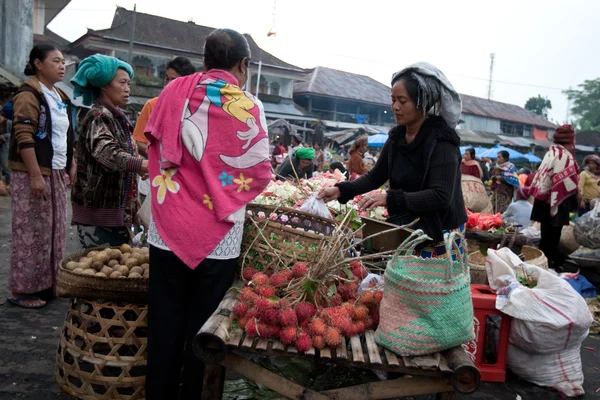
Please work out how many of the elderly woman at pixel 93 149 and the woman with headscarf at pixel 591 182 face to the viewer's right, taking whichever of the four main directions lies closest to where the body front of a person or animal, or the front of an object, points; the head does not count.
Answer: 1

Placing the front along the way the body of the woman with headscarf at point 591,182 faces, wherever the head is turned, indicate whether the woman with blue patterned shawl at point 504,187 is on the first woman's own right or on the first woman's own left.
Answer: on the first woman's own right

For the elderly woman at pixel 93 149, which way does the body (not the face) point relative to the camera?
to the viewer's right

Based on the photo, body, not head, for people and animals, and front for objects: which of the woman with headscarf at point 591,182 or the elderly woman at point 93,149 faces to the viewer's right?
the elderly woman

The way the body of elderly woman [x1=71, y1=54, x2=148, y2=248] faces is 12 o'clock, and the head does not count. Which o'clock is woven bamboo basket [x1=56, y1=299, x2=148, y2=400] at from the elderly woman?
The woven bamboo basket is roughly at 3 o'clock from the elderly woman.

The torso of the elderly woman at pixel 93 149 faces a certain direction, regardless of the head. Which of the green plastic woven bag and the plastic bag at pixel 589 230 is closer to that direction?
the plastic bag

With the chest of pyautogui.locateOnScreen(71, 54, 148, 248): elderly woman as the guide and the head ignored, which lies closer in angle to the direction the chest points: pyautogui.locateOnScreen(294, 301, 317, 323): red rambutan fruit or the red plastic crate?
the red plastic crate

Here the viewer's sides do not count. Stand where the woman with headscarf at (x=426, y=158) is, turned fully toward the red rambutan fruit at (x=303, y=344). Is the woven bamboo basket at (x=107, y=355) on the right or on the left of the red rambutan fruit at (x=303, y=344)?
right

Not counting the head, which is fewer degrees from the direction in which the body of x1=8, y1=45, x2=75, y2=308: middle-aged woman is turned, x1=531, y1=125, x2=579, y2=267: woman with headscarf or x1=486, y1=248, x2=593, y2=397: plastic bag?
the plastic bag

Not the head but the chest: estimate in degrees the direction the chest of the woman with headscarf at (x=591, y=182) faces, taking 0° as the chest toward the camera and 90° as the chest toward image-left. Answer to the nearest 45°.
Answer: approximately 45°
